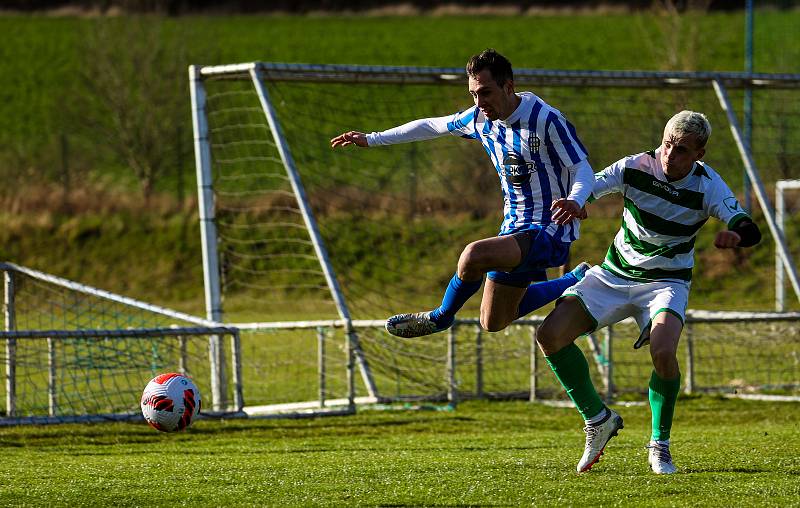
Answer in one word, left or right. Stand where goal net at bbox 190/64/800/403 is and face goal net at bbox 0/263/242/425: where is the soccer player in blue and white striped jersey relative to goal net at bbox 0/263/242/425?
left

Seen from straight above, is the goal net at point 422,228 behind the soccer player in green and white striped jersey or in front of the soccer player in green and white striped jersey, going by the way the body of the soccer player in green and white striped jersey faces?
behind

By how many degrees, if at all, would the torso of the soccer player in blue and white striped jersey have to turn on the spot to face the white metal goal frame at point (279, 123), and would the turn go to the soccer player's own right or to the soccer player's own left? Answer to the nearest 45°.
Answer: approximately 90° to the soccer player's own right

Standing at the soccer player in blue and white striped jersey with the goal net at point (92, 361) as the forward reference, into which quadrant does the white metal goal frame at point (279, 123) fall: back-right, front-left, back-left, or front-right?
front-right

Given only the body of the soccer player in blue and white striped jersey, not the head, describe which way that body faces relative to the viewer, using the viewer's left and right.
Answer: facing the viewer and to the left of the viewer

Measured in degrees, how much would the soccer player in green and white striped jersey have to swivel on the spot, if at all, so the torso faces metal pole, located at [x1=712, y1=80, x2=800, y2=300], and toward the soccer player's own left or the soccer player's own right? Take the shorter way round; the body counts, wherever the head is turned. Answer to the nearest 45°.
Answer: approximately 180°

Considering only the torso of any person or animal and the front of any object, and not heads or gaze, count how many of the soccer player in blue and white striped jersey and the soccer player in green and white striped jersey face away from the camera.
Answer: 0

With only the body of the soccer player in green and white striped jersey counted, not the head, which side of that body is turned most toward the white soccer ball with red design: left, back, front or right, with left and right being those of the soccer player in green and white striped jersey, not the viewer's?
right

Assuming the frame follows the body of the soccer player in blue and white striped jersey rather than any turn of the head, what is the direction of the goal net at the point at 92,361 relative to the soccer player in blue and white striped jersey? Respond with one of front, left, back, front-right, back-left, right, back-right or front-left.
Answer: right

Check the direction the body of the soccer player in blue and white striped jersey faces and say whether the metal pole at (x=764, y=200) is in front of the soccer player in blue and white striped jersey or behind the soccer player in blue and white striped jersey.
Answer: behind

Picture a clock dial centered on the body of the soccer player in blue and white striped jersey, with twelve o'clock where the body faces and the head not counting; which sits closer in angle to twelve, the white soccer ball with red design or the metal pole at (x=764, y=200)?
the white soccer ball with red design

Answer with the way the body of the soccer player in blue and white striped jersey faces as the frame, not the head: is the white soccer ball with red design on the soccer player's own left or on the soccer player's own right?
on the soccer player's own right

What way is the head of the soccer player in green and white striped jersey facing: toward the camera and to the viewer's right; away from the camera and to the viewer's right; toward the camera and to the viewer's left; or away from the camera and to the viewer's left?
toward the camera and to the viewer's left

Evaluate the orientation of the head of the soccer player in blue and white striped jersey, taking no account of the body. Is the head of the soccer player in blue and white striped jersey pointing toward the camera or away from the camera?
toward the camera

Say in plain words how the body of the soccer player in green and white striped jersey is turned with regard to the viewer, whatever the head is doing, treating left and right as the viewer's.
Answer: facing the viewer

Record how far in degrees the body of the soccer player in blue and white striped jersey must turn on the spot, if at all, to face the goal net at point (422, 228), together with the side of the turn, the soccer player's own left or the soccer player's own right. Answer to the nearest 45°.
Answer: approximately 135° to the soccer player's own right
